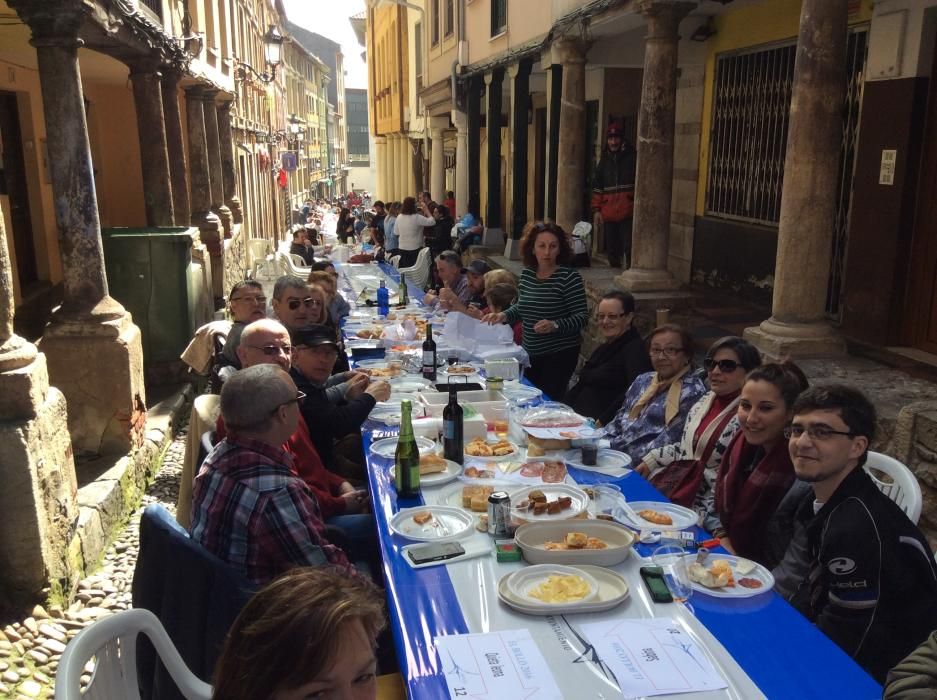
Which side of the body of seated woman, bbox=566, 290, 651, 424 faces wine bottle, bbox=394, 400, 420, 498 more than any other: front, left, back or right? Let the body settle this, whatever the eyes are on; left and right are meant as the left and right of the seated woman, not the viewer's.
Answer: front

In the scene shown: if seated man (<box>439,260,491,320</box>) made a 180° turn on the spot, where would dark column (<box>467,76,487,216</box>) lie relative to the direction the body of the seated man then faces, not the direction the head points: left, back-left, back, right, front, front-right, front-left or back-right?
front-left

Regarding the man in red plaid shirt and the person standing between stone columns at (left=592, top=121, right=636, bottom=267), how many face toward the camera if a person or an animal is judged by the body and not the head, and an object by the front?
1

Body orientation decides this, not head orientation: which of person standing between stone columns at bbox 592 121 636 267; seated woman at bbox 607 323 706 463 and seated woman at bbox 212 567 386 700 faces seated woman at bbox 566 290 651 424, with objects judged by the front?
the person standing between stone columns

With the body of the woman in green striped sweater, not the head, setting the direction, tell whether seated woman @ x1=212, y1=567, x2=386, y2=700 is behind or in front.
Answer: in front

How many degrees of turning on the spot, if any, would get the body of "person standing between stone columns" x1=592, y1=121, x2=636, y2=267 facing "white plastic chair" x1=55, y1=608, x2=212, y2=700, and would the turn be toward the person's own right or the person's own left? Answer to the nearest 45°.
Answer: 0° — they already face it

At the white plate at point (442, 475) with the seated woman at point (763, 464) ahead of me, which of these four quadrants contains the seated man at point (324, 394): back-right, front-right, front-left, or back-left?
back-left

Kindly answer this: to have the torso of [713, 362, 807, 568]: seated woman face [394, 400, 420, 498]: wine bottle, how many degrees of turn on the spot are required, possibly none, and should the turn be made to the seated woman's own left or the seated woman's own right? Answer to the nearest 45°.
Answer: approximately 45° to the seated woman's own right

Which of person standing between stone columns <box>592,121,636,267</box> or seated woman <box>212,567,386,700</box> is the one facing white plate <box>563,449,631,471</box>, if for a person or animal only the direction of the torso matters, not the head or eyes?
the person standing between stone columns

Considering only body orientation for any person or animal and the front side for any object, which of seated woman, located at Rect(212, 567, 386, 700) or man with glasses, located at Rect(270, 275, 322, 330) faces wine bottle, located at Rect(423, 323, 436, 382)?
the man with glasses

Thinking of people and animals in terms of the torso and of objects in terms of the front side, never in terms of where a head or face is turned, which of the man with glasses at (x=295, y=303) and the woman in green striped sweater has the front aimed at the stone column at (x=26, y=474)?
the woman in green striped sweater

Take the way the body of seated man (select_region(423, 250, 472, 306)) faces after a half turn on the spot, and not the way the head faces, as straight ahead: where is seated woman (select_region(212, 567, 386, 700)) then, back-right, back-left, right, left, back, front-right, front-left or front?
back-right

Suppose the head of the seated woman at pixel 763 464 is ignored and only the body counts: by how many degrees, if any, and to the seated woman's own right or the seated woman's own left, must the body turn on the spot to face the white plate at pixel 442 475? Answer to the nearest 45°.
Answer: approximately 45° to the seated woman's own right

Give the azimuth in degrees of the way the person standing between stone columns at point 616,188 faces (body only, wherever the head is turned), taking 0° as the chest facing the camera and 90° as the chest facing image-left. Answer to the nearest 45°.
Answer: approximately 0°
